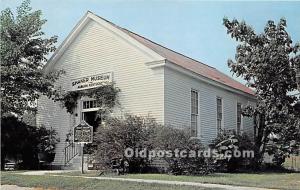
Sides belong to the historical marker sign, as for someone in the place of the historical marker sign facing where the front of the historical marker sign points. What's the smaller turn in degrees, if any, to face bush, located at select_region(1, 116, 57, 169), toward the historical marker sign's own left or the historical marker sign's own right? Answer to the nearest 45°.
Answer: approximately 135° to the historical marker sign's own right

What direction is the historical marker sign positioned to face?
toward the camera

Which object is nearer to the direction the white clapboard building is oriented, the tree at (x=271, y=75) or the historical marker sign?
the historical marker sign

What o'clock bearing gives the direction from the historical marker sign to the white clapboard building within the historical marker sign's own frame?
The white clapboard building is roughly at 7 o'clock from the historical marker sign.

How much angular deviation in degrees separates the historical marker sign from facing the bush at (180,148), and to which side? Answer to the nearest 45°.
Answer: approximately 90° to its left

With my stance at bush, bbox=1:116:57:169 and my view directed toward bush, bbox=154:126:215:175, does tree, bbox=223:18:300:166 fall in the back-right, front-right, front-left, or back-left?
front-left

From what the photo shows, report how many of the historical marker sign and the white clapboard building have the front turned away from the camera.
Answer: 0

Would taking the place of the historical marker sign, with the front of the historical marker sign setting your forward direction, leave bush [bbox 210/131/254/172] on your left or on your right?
on your left
